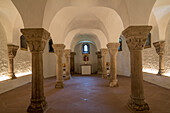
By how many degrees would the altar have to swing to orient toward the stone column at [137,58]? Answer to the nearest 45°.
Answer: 0° — it already faces it

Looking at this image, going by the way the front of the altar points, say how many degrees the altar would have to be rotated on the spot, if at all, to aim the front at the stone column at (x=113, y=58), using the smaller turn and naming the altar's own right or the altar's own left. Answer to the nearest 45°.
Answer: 0° — it already faces it

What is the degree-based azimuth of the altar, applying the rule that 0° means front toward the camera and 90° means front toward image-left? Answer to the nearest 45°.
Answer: approximately 0°

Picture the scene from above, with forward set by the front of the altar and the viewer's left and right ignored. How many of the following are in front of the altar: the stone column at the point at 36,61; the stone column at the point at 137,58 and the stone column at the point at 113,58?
3

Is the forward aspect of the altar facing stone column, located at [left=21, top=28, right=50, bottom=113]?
yes
